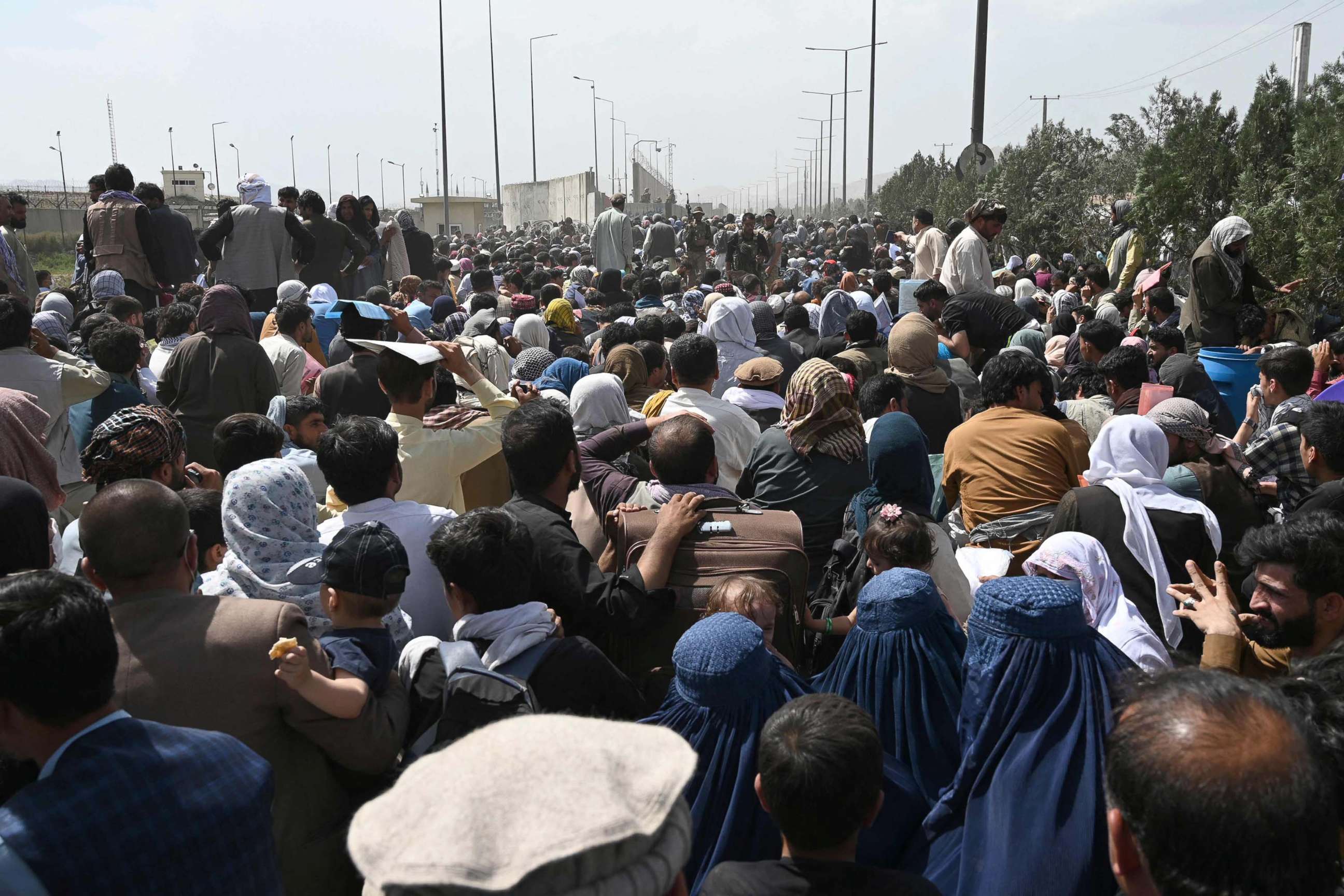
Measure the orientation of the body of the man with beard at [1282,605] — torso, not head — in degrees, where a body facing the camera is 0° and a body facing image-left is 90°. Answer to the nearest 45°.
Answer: approximately 90°

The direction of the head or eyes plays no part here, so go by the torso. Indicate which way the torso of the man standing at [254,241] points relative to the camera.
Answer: away from the camera

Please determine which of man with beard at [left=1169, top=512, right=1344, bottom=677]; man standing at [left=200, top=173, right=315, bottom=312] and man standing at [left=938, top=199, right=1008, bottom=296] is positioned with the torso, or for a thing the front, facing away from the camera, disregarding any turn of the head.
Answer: man standing at [left=200, top=173, right=315, bottom=312]

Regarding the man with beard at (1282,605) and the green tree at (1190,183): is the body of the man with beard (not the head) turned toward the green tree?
no

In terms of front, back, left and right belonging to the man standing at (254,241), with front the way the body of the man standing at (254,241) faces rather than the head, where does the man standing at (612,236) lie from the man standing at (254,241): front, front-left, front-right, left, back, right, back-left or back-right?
front-right

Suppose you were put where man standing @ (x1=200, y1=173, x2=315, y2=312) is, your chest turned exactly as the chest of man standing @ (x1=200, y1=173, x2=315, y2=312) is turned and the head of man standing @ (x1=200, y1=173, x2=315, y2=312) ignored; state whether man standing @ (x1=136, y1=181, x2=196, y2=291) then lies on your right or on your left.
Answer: on your left

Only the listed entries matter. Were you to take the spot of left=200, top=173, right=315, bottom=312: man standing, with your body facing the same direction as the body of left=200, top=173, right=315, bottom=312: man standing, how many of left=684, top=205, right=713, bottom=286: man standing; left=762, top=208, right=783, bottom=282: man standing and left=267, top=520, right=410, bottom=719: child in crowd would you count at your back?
1

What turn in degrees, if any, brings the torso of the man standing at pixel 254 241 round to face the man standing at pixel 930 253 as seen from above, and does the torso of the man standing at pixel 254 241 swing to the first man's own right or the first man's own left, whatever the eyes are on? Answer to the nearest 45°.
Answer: approximately 90° to the first man's own right

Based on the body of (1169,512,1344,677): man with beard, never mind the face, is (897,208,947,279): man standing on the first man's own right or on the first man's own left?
on the first man's own right

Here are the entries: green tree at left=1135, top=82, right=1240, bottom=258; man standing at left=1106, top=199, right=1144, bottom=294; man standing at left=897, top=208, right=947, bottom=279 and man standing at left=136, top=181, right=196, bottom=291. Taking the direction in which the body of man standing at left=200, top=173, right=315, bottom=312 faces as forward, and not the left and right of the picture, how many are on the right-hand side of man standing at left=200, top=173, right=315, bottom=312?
3

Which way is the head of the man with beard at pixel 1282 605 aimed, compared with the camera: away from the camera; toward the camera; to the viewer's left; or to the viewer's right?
to the viewer's left

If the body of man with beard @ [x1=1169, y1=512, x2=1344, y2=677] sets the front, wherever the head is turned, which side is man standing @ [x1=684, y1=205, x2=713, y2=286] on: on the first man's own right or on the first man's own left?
on the first man's own right
